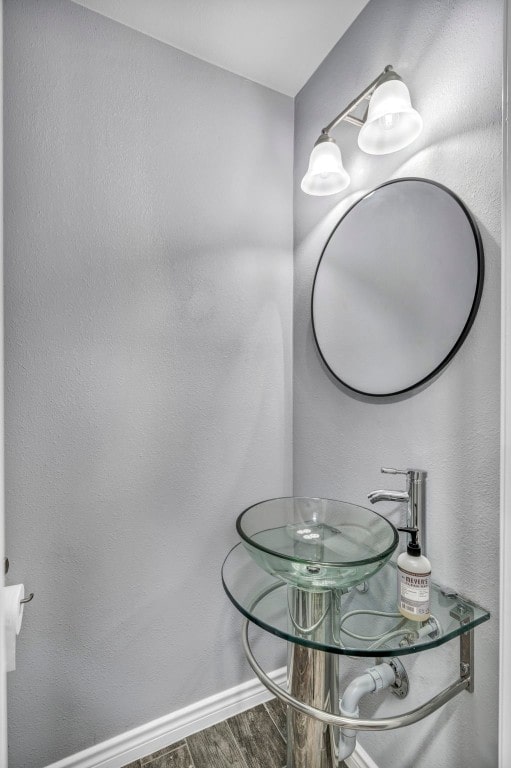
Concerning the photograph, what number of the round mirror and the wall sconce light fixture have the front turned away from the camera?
0

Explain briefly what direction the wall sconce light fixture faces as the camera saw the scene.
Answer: facing the viewer and to the left of the viewer
